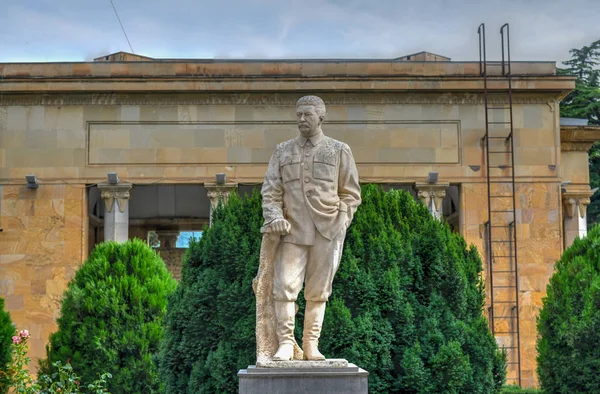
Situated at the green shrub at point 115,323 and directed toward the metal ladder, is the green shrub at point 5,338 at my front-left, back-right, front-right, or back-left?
back-left

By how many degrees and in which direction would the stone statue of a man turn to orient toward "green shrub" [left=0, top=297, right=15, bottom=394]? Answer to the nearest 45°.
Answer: approximately 135° to its right

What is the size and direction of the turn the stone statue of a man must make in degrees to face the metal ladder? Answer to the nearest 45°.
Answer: approximately 180°

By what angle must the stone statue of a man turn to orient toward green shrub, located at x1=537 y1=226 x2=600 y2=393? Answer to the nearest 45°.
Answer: approximately 135° to its left

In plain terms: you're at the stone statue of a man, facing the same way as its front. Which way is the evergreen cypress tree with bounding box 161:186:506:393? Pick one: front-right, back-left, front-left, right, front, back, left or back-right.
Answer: back

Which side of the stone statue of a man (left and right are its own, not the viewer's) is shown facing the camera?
front
